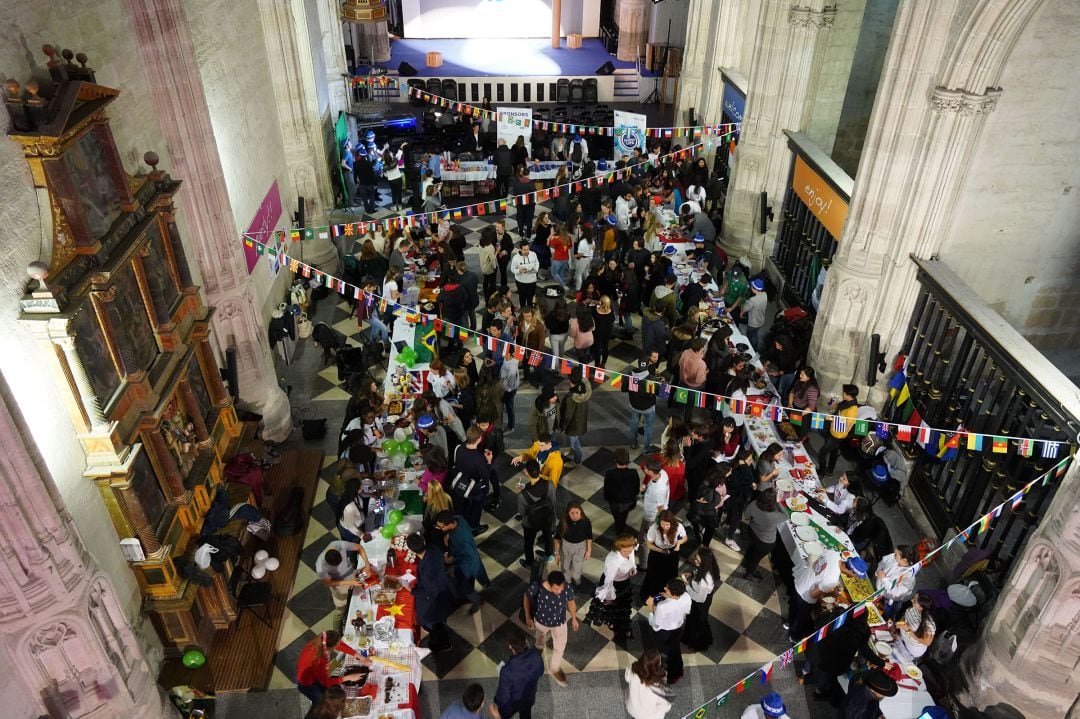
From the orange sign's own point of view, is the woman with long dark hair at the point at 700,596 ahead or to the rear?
ahead

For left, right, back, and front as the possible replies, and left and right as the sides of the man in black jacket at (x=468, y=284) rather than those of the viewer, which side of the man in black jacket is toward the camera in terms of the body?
left

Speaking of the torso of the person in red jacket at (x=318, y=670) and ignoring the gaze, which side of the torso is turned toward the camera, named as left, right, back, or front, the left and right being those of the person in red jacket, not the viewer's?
right

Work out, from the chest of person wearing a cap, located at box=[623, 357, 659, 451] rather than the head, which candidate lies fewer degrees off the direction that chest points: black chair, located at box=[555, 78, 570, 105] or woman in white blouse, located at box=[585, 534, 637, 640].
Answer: the woman in white blouse

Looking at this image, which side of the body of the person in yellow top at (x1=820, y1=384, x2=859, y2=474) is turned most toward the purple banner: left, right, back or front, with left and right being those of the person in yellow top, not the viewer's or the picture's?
front

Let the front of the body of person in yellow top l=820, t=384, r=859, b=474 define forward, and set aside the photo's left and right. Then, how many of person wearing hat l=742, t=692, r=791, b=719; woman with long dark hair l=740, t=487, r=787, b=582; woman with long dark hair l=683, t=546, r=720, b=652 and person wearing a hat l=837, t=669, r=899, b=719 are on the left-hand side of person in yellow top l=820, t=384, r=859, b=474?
4

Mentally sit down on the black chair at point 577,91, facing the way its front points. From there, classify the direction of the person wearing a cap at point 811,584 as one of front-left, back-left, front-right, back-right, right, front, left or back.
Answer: back

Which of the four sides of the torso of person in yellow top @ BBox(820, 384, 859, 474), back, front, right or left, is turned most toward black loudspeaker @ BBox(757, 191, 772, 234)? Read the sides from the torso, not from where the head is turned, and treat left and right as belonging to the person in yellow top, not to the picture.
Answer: right

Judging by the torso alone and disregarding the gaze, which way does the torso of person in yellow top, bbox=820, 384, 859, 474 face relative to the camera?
to the viewer's left

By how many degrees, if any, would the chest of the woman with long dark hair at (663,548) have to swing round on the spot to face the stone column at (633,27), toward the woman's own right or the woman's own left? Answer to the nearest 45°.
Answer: approximately 180°

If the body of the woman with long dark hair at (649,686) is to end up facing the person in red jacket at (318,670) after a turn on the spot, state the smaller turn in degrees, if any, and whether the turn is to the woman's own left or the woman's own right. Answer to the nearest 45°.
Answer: approximately 90° to the woman's own left

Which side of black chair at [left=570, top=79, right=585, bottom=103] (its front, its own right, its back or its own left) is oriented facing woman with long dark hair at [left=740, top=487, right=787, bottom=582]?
back
